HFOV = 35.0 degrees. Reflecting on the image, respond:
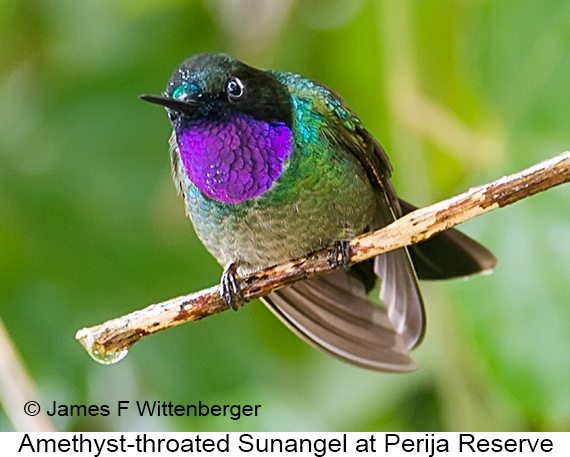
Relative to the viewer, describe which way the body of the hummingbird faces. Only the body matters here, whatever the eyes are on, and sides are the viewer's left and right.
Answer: facing the viewer and to the left of the viewer
